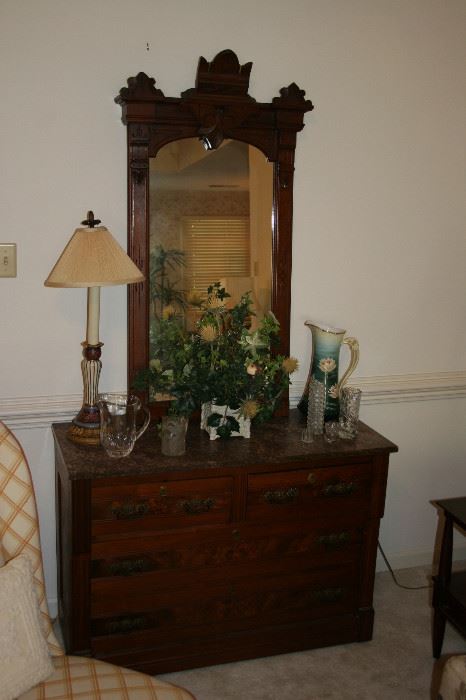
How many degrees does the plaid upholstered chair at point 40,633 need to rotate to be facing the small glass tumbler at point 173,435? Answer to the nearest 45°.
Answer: approximately 90° to its left

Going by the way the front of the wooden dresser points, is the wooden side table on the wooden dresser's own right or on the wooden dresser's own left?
on the wooden dresser's own left

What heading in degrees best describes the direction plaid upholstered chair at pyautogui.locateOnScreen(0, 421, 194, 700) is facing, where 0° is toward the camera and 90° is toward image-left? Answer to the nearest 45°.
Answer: approximately 315°

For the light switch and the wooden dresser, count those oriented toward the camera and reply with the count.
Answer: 2

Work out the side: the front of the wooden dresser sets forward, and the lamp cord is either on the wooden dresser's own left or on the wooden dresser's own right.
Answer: on the wooden dresser's own left
